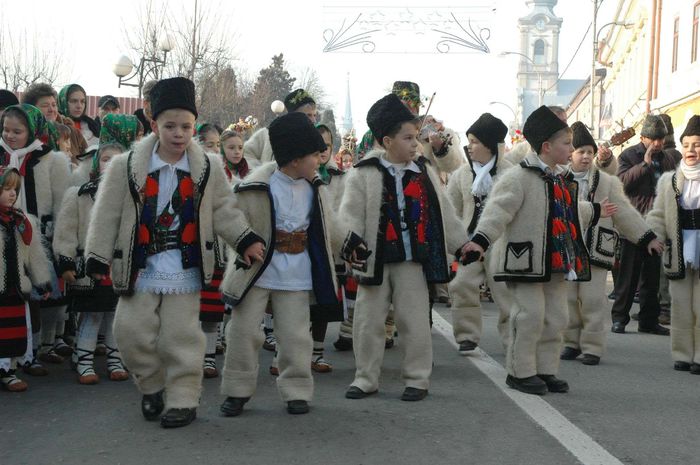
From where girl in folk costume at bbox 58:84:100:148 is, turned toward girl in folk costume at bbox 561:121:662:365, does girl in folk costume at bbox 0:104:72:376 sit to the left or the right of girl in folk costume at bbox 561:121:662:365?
right

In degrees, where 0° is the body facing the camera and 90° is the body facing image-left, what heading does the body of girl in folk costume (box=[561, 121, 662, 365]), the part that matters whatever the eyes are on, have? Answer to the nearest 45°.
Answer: approximately 45°

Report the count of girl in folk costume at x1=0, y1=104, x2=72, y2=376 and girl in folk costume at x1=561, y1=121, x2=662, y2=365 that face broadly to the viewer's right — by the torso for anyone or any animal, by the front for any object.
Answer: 0

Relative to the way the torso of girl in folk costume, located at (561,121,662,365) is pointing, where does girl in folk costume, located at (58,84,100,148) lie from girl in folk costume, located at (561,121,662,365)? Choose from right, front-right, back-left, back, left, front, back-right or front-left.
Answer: front-right

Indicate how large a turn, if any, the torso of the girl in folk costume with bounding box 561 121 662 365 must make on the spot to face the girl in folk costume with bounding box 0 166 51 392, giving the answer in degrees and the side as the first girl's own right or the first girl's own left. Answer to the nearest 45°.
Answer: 0° — they already face them

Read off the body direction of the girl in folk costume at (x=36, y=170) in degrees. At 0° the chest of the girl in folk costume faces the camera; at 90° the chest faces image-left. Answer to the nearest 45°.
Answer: approximately 45°
